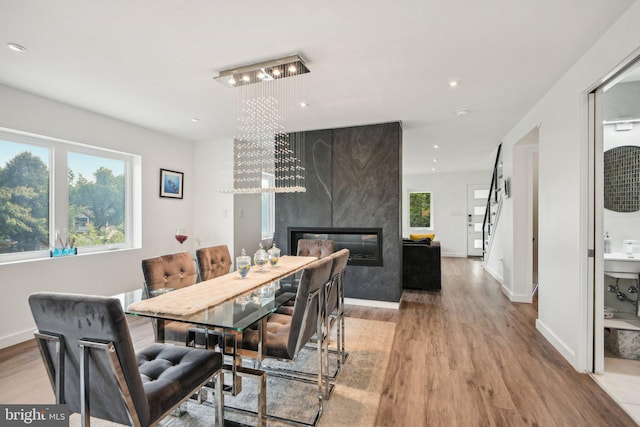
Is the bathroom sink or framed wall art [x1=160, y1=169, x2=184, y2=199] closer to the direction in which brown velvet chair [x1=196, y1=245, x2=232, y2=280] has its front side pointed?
the bathroom sink

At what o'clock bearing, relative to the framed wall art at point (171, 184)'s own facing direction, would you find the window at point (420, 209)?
The window is roughly at 10 o'clock from the framed wall art.

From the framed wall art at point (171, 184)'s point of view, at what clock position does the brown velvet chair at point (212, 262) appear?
The brown velvet chair is roughly at 1 o'clock from the framed wall art.

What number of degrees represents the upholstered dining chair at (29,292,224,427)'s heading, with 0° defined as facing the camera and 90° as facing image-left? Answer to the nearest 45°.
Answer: approximately 225°

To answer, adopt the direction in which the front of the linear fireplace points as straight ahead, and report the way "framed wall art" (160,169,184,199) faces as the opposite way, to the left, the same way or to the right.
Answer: to the left

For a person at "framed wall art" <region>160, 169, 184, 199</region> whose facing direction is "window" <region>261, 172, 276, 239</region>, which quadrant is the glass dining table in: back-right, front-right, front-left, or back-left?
back-right

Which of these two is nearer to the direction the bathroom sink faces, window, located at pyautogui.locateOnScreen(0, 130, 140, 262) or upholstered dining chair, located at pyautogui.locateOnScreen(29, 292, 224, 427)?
the upholstered dining chair

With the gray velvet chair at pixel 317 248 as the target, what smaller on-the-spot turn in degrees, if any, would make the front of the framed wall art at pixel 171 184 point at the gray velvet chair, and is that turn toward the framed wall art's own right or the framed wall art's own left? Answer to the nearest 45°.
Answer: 0° — it already faces it
